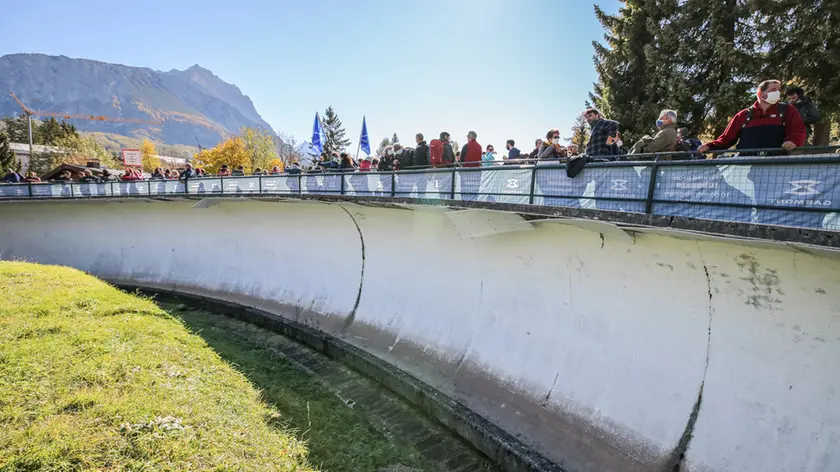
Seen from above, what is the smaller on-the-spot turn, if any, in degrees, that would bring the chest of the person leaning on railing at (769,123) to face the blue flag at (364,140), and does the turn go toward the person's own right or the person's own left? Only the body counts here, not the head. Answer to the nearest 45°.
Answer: approximately 135° to the person's own right

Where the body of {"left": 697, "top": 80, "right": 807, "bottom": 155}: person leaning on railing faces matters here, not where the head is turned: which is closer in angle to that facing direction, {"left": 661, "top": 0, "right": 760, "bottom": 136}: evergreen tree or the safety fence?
the safety fence

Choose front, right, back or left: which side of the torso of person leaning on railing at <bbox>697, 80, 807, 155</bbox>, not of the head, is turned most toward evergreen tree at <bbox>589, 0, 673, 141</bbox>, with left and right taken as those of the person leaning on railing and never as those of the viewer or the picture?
back

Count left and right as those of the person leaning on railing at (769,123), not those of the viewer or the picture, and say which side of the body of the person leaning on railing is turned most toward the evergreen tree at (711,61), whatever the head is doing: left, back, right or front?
back

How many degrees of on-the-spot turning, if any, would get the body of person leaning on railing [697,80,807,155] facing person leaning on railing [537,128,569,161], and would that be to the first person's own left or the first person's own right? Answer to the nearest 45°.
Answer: approximately 135° to the first person's own right

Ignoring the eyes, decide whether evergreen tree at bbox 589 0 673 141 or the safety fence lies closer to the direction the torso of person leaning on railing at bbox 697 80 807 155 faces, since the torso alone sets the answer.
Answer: the safety fence

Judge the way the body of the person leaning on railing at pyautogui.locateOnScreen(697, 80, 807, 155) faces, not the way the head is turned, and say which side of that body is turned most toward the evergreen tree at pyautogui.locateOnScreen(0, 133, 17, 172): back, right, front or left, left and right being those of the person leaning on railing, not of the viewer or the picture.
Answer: right

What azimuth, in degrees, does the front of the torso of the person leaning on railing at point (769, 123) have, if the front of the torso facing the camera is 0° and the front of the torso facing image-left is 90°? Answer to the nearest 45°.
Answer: approximately 0°
